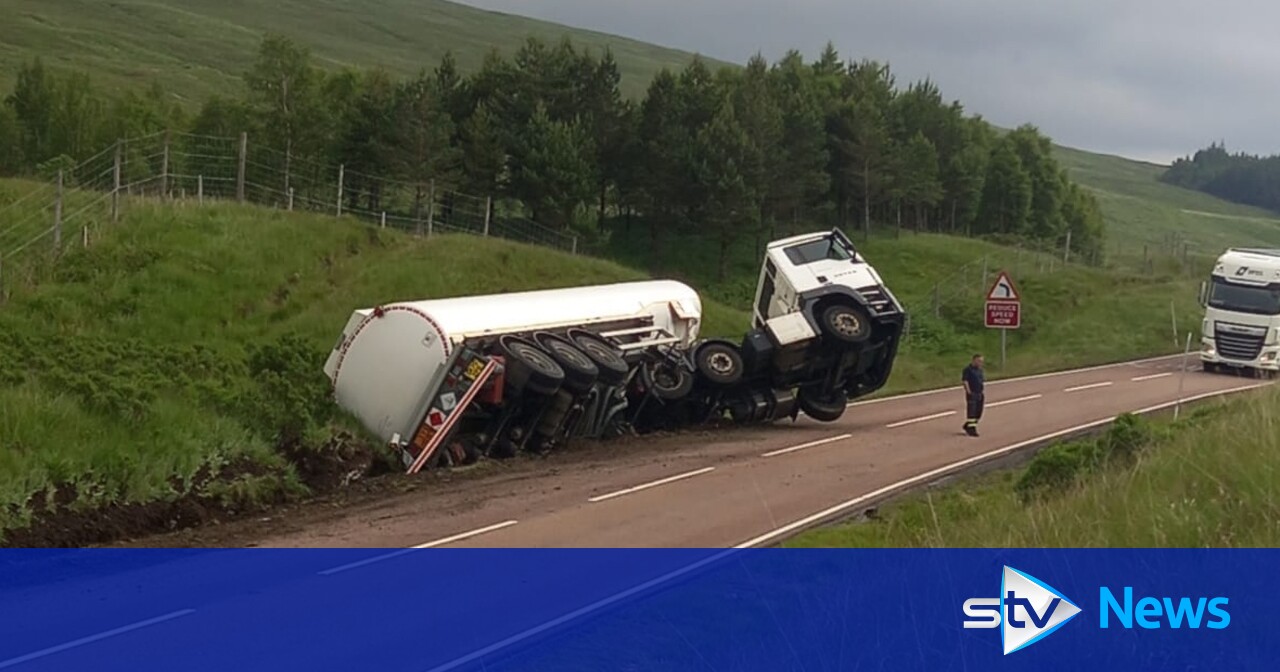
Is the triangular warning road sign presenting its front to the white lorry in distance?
no

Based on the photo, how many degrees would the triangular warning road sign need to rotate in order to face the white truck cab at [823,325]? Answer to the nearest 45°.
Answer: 0° — it already faces it

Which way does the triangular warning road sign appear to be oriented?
toward the camera

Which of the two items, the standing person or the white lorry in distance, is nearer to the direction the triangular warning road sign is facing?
the standing person

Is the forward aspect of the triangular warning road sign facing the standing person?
yes

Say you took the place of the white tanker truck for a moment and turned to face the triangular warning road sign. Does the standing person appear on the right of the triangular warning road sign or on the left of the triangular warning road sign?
right

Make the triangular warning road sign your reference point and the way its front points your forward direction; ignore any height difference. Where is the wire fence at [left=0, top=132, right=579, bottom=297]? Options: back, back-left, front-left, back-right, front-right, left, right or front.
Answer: right

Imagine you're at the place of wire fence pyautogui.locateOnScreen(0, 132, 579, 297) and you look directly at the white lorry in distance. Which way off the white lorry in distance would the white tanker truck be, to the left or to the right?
right

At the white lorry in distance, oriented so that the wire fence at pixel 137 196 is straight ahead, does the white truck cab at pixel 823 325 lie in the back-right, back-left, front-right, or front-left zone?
front-left

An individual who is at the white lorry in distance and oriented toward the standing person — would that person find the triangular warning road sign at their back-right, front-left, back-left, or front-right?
front-right

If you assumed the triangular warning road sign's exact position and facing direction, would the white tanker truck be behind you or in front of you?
in front

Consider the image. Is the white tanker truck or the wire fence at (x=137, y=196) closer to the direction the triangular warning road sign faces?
the white tanker truck
